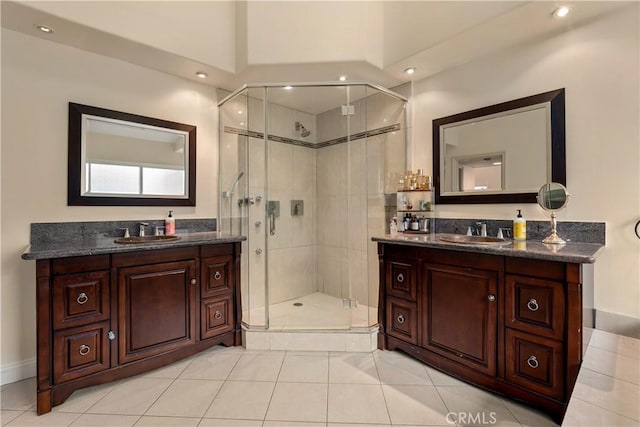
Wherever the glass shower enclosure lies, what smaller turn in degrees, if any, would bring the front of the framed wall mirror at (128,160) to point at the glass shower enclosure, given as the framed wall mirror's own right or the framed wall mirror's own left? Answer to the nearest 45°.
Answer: approximately 45° to the framed wall mirror's own left

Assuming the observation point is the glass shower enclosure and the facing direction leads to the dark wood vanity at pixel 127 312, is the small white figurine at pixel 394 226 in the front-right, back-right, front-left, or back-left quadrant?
back-left

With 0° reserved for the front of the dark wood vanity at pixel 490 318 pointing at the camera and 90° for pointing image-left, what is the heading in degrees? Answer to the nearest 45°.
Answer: approximately 45°

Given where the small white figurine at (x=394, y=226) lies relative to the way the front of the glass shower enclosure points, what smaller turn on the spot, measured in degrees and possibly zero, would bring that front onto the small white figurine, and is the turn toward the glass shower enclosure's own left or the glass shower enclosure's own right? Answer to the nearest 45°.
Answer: approximately 90° to the glass shower enclosure's own left

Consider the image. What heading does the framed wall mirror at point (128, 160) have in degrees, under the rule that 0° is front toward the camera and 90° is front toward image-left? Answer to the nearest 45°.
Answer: approximately 315°

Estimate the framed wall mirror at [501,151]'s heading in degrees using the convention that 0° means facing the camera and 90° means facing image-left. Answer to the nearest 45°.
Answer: approximately 45°

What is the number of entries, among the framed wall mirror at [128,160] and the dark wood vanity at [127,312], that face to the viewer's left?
0

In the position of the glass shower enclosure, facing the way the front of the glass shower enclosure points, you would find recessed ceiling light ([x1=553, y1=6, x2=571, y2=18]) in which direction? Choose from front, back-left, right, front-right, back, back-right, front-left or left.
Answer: front-left
